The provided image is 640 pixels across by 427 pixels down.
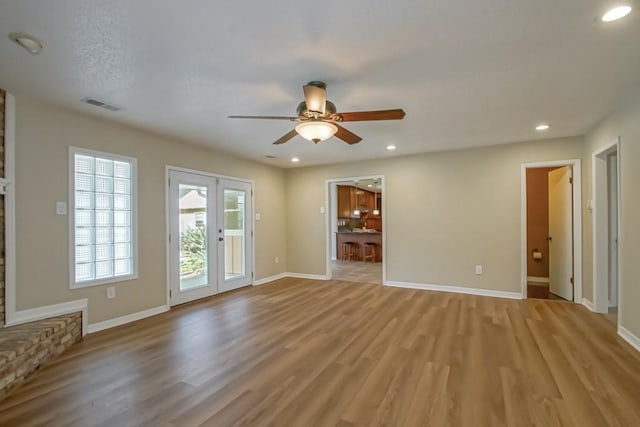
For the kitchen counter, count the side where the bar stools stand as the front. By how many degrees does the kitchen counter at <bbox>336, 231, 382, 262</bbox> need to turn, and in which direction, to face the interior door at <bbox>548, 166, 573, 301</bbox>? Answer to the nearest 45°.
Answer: approximately 45° to its left

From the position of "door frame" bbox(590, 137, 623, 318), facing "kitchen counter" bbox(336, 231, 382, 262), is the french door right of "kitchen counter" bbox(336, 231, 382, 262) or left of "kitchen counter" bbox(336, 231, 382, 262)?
left

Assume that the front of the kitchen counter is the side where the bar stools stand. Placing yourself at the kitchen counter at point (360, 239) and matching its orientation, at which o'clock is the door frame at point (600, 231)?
The door frame is roughly at 11 o'clock from the kitchen counter.

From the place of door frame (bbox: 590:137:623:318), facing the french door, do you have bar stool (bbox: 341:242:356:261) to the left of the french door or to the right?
right

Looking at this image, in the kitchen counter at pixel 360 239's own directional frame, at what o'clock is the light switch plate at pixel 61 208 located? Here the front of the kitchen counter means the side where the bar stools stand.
The light switch plate is roughly at 1 o'clock from the kitchen counter.

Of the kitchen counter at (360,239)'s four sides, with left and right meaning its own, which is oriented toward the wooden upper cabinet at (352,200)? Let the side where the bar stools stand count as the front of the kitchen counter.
back

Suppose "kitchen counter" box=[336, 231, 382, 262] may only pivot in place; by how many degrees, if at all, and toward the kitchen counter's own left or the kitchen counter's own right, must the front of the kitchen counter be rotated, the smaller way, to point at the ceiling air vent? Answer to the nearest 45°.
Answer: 0° — it already faces it

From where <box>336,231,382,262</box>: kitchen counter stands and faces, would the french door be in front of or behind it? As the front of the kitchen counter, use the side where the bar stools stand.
in front

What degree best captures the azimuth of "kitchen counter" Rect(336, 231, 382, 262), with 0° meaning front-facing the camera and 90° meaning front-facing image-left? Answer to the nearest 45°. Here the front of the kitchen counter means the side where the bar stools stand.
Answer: approximately 0°

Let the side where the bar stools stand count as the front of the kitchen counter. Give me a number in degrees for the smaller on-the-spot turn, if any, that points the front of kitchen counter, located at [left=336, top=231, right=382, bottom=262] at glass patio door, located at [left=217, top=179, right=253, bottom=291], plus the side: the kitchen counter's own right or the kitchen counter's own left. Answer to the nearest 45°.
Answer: approximately 45° to the kitchen counter's own right

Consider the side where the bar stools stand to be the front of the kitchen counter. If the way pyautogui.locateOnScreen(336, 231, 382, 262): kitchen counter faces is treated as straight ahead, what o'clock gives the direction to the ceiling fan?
The ceiling fan is roughly at 12 o'clock from the kitchen counter.
